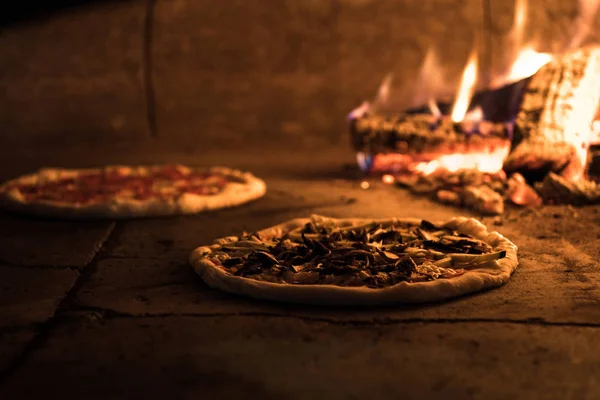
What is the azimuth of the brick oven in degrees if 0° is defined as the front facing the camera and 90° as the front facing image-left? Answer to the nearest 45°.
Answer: approximately 0°

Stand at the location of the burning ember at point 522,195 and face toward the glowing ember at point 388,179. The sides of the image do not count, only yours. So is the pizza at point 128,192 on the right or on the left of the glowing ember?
left
